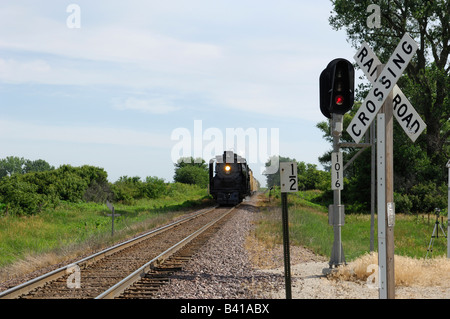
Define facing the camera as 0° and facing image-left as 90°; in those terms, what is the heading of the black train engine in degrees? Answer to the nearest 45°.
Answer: approximately 0°

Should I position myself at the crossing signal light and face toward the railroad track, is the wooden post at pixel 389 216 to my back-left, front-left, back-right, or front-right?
back-left

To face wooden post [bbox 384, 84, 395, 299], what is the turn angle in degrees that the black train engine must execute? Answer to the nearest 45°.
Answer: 0° — it already faces it

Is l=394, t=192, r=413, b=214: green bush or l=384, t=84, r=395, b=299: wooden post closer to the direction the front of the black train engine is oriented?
the wooden post

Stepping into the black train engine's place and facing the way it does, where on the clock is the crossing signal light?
The crossing signal light is roughly at 12 o'clock from the black train engine.

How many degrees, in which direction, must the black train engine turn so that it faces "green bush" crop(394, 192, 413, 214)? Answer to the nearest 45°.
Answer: approximately 45° to its left

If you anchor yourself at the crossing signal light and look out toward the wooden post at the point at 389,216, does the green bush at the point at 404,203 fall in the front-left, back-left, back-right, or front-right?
back-left

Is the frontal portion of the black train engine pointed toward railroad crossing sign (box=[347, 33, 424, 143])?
yes
